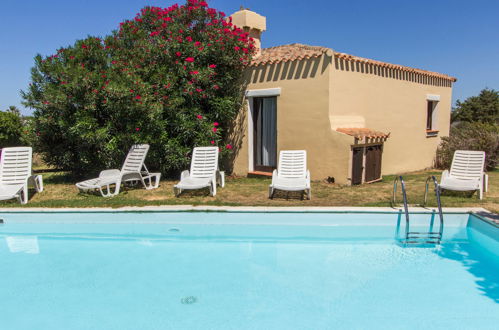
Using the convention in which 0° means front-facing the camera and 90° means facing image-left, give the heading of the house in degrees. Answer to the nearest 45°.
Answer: approximately 45°

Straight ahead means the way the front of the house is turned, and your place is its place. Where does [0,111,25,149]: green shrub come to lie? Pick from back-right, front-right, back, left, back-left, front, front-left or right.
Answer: front-right

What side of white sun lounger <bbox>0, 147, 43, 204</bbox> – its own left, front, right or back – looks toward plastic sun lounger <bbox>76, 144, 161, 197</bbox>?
left

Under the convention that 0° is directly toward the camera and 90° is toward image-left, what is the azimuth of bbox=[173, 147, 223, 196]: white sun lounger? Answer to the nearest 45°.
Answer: approximately 45°

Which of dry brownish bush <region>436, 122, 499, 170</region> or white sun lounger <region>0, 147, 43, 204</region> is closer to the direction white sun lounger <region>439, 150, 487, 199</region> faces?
the white sun lounger

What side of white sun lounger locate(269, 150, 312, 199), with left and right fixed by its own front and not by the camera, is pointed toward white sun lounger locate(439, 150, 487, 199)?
left

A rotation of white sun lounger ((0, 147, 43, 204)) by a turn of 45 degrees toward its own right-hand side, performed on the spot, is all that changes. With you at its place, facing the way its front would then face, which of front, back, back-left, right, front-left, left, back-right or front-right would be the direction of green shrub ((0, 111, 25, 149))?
right

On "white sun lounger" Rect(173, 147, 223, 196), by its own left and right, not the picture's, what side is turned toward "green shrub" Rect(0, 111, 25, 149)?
right

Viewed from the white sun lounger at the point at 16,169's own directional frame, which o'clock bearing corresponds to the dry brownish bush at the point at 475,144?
The dry brownish bush is roughly at 8 o'clock from the white sun lounger.

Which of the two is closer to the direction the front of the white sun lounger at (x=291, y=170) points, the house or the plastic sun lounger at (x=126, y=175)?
the plastic sun lounger

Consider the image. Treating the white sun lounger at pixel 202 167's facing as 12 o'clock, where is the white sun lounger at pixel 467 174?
the white sun lounger at pixel 467 174 is roughly at 8 o'clock from the white sun lounger at pixel 202 167.
